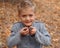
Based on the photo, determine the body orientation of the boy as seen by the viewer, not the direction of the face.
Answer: toward the camera
